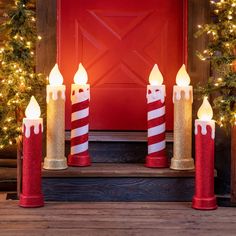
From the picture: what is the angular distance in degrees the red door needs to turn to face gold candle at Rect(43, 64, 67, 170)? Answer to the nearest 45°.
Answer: approximately 45° to its right

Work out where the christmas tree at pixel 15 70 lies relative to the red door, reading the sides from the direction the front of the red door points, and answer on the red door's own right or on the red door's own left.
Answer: on the red door's own right

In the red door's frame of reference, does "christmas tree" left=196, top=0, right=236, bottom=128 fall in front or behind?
in front

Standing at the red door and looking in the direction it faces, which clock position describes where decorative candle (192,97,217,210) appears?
The decorative candle is roughly at 11 o'clock from the red door.

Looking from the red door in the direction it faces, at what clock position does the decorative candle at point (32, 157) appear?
The decorative candle is roughly at 1 o'clock from the red door.

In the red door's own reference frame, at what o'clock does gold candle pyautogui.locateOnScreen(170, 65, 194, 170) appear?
The gold candle is roughly at 11 o'clock from the red door.

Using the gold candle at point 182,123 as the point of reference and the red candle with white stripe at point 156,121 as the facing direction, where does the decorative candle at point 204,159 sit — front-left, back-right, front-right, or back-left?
back-left

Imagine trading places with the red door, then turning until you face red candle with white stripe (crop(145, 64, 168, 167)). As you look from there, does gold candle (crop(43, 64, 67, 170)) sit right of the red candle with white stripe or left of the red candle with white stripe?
right

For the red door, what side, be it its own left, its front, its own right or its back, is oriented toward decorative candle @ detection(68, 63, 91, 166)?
front

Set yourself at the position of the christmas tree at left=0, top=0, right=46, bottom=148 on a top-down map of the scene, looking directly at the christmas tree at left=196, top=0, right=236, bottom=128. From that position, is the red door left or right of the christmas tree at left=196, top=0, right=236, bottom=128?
left

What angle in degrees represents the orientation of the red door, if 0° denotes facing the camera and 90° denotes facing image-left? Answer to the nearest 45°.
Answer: approximately 0°
